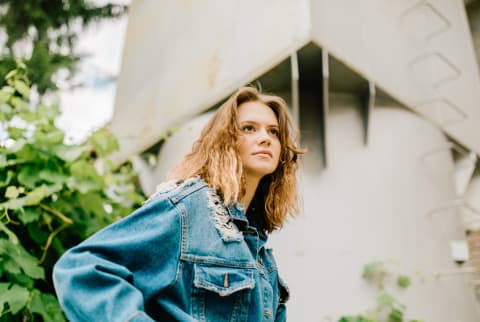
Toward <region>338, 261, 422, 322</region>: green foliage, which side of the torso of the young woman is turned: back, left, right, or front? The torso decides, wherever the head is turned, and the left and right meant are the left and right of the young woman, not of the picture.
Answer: left

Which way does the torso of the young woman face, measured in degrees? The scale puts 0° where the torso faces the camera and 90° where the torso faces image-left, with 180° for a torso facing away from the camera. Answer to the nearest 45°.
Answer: approximately 315°
